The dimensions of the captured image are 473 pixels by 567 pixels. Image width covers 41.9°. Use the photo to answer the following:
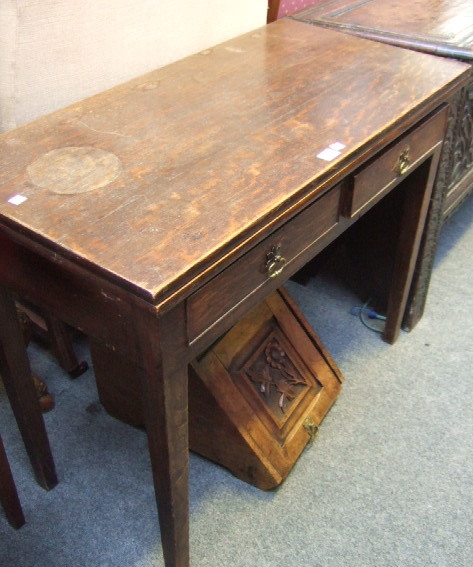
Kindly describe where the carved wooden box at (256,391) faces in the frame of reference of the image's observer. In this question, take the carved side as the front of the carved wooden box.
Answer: facing the viewer and to the right of the viewer

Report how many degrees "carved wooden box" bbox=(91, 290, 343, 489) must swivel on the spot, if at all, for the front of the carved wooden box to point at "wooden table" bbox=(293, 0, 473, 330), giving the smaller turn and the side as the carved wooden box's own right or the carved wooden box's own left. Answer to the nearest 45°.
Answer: approximately 90° to the carved wooden box's own left
